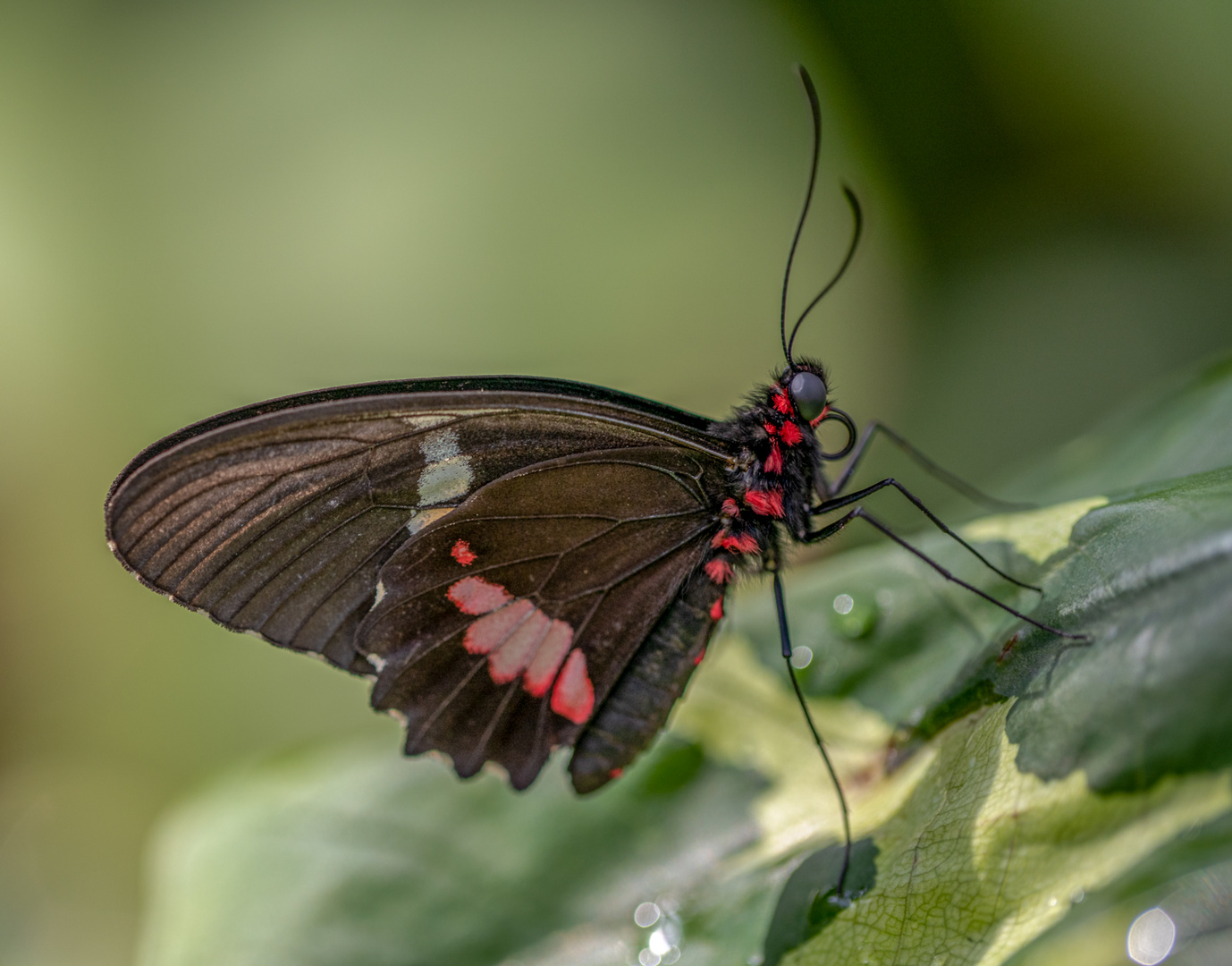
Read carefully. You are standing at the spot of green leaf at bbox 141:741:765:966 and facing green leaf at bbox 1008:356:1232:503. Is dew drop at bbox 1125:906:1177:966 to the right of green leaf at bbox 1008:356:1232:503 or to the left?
right

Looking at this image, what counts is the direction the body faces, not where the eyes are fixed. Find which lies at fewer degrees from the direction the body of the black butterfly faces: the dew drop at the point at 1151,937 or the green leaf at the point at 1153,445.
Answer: the green leaf

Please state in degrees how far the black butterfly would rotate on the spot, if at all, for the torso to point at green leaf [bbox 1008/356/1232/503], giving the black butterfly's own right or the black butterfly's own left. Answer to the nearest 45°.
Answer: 0° — it already faces it

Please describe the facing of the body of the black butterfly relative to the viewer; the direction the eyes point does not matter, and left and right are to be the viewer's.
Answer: facing to the right of the viewer

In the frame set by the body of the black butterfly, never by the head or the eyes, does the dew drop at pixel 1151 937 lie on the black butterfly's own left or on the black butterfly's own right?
on the black butterfly's own right
